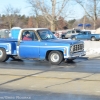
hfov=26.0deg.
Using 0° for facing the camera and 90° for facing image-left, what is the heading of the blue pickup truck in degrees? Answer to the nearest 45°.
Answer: approximately 315°
